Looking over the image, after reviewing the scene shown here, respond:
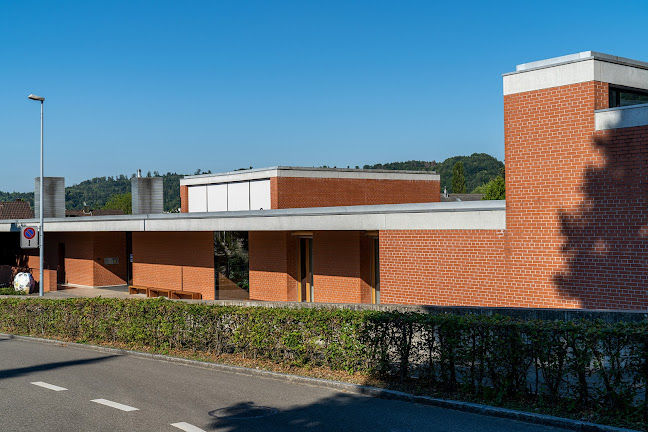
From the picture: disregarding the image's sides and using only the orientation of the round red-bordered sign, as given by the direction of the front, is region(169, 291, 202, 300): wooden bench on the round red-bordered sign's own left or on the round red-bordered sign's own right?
on the round red-bordered sign's own left

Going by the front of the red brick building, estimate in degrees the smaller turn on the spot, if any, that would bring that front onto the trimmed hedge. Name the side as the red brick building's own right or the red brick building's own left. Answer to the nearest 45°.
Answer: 0° — it already faces it

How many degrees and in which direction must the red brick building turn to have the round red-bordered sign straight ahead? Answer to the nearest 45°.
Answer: approximately 90° to its right

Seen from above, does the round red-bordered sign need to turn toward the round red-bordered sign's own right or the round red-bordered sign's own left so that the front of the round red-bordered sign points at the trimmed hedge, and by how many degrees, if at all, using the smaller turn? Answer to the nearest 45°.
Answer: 0° — it already faces it

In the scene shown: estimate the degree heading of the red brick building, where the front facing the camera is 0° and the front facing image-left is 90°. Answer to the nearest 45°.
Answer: approximately 45°

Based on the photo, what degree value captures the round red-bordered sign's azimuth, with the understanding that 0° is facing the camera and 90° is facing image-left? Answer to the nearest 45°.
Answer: approximately 0°
